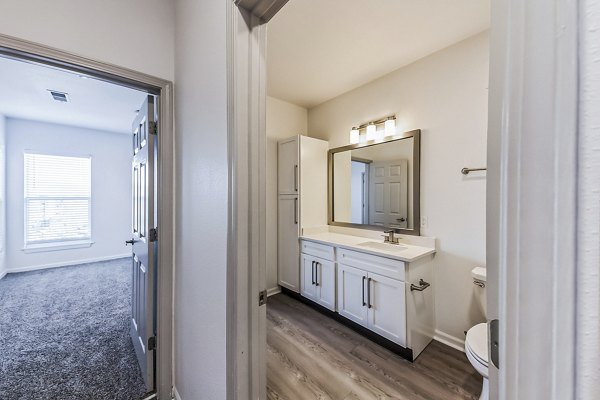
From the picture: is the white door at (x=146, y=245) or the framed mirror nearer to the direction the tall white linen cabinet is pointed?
the white door

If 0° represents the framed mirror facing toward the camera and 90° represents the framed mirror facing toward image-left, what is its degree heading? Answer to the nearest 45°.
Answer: approximately 45°

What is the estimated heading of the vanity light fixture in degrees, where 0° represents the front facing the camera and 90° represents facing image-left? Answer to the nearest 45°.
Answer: approximately 45°

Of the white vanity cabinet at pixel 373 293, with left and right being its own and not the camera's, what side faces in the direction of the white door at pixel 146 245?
front

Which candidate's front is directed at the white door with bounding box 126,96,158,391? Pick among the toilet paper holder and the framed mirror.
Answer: the framed mirror

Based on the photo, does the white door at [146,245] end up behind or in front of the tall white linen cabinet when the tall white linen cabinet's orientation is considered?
in front

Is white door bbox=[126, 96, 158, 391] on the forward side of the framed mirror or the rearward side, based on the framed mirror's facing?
on the forward side
